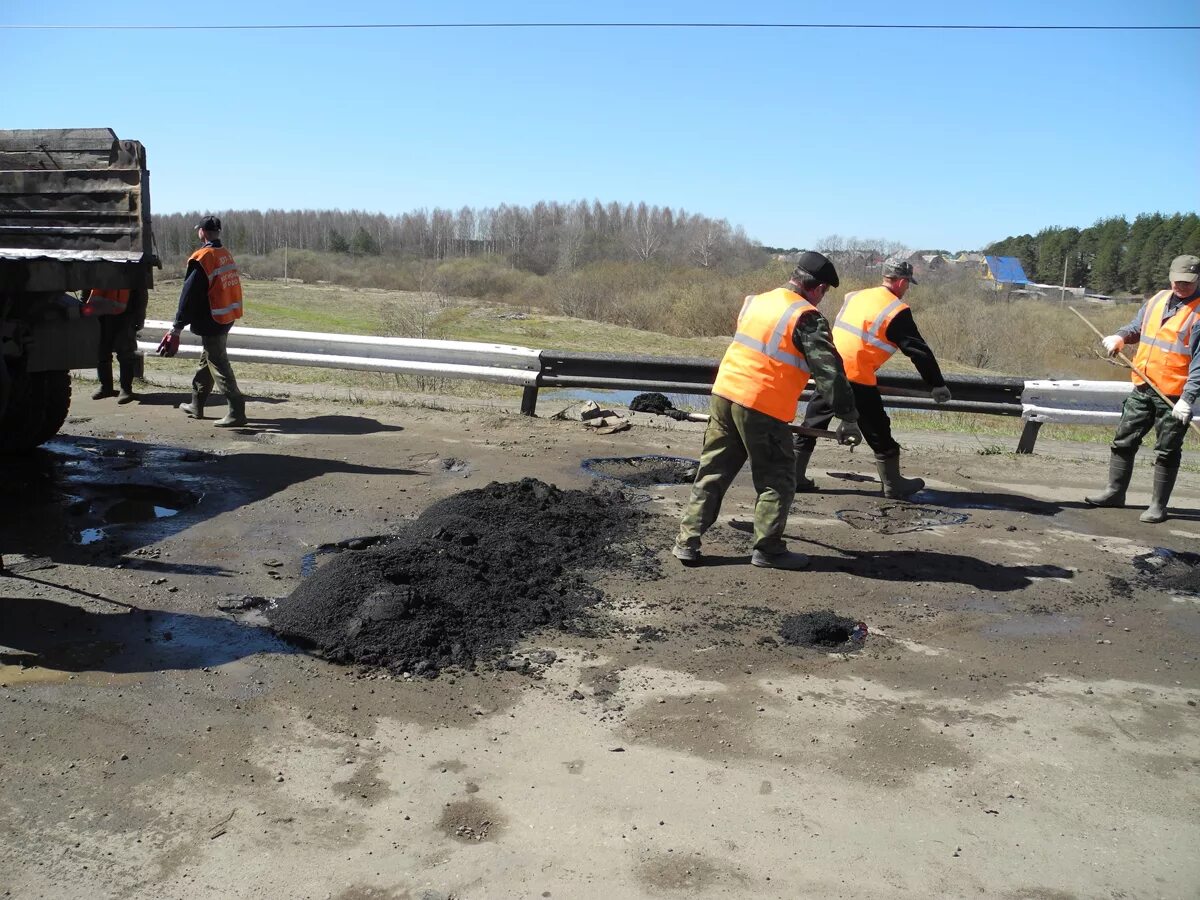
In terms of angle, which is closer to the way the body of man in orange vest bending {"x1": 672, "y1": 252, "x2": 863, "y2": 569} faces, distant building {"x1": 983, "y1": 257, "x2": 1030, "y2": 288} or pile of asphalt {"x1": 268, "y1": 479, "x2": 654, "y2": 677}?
the distant building

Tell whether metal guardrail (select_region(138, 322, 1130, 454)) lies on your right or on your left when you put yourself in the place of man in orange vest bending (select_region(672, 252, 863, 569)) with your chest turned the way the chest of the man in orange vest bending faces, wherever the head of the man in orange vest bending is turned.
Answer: on your left

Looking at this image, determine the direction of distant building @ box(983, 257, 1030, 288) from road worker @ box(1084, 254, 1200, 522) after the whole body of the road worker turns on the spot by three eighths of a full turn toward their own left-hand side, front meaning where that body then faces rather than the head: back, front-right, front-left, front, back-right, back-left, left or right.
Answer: left

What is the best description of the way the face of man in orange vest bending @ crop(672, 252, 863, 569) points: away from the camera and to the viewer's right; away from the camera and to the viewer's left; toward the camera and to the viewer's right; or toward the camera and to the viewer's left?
away from the camera and to the viewer's right

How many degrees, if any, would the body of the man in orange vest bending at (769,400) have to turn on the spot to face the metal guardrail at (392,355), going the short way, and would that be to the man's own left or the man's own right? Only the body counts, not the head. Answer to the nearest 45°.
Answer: approximately 90° to the man's own left

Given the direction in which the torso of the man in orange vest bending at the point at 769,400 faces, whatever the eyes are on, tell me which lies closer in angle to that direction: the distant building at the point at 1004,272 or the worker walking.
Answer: the distant building

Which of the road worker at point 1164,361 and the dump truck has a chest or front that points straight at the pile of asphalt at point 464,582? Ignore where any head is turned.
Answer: the road worker

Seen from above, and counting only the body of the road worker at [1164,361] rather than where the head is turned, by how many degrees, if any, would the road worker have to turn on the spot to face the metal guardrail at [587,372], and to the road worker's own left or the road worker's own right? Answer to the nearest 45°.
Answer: approximately 45° to the road worker's own right
